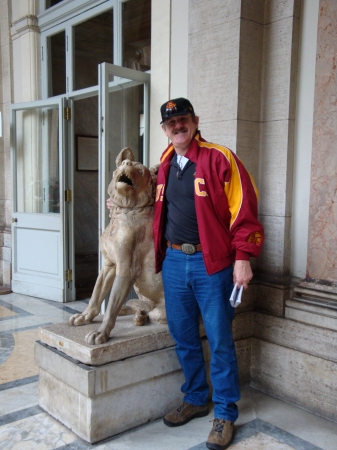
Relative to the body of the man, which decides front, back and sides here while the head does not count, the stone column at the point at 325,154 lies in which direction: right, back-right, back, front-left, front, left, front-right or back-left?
back

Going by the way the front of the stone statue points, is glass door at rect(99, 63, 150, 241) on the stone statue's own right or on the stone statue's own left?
on the stone statue's own right

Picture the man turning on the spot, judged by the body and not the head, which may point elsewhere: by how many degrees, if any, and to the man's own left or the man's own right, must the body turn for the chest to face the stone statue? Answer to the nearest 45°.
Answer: approximately 45° to the man's own right

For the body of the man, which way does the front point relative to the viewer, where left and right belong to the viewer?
facing the viewer and to the left of the viewer

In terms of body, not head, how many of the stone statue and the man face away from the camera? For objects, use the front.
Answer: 0

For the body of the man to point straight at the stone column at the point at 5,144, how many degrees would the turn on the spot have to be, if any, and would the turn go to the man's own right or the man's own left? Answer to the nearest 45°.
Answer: approximately 90° to the man's own right

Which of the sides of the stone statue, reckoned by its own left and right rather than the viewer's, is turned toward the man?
left

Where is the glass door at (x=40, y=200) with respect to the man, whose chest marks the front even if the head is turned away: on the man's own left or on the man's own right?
on the man's own right

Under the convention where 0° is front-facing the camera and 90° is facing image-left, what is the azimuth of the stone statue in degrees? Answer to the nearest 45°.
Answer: approximately 45°
